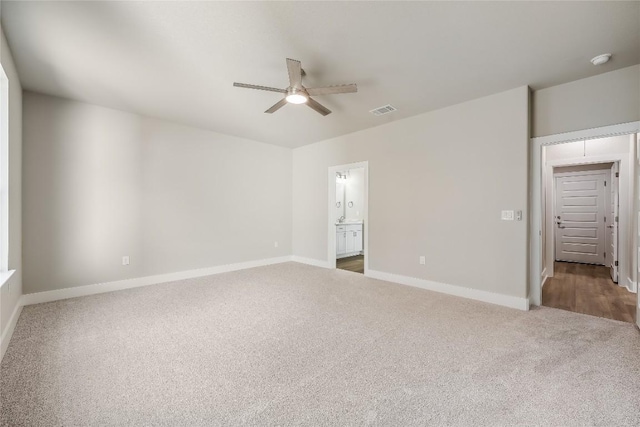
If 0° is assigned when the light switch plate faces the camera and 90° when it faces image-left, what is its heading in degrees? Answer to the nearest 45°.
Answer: approximately 0°

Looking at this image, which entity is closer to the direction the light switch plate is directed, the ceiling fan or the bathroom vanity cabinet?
the ceiling fan

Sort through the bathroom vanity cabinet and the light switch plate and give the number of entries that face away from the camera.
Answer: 0

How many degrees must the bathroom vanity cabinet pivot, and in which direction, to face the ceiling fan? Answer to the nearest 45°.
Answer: approximately 45° to its right

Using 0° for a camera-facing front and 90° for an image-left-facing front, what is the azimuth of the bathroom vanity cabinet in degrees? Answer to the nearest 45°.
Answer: approximately 315°

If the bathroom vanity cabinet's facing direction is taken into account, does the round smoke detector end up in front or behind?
in front
